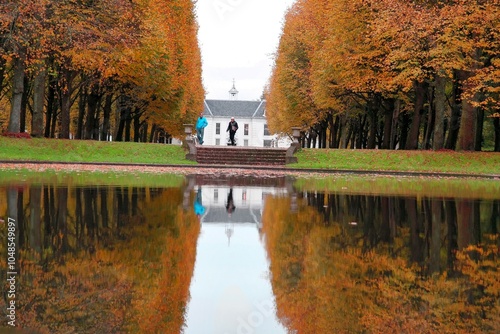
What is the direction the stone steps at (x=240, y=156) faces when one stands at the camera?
facing the viewer
